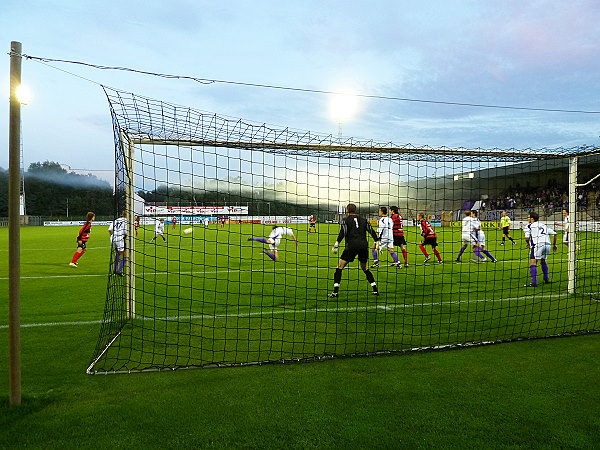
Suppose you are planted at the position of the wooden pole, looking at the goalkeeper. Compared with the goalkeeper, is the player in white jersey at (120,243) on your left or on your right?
left

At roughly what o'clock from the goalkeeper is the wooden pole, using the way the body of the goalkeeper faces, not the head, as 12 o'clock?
The wooden pole is roughly at 7 o'clock from the goalkeeper.

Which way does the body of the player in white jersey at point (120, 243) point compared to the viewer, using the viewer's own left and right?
facing away from the viewer and to the right of the viewer

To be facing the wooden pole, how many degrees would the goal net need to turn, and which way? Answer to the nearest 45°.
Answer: approximately 135° to its left

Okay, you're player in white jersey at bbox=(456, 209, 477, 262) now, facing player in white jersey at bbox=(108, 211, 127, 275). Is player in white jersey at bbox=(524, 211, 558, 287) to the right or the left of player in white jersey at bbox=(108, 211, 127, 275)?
left

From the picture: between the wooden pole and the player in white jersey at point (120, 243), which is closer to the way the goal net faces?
the player in white jersey

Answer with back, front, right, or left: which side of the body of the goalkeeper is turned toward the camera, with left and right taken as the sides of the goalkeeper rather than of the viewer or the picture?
back

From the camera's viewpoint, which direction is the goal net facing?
away from the camera
